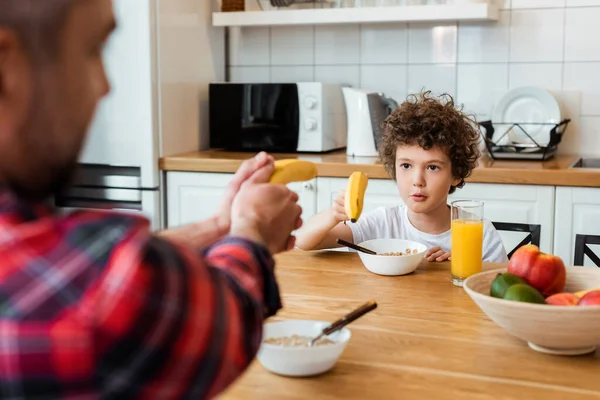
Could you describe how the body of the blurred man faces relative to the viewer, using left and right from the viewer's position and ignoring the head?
facing away from the viewer and to the right of the viewer

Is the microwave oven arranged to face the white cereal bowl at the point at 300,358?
yes

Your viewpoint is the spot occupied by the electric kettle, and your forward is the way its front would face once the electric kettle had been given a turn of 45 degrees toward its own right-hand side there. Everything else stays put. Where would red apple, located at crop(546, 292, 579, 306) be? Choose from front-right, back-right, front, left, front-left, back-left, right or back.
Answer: back-left

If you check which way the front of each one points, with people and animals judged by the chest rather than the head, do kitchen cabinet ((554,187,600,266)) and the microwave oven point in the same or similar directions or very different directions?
same or similar directions

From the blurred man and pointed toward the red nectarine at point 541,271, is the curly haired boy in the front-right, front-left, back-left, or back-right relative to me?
front-left

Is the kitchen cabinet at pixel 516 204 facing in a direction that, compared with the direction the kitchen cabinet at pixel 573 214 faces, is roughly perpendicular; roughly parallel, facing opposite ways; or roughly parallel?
roughly parallel

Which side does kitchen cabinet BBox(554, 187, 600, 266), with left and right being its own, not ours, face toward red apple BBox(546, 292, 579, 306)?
front

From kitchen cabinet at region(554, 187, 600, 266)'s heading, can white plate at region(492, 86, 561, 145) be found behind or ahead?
behind

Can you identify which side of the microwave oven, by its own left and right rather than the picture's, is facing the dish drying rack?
left

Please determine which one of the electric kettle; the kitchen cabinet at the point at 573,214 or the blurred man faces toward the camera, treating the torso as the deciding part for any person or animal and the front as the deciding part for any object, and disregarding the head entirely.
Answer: the kitchen cabinet

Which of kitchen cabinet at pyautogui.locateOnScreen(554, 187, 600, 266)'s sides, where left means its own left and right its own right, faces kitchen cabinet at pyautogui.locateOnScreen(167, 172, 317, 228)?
right

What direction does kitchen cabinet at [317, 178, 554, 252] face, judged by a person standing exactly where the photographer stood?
facing the viewer

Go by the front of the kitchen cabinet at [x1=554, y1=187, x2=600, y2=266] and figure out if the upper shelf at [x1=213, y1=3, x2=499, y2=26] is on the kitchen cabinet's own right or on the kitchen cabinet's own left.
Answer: on the kitchen cabinet's own right

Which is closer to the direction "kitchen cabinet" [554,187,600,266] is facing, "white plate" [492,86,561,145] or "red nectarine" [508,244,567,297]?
the red nectarine

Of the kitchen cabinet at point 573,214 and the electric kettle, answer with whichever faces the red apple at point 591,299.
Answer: the kitchen cabinet

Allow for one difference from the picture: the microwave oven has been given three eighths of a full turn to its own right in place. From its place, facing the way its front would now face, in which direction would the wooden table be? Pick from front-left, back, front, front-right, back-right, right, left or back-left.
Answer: back-left

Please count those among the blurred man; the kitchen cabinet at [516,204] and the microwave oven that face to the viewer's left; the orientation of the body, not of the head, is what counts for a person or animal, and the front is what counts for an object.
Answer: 0
